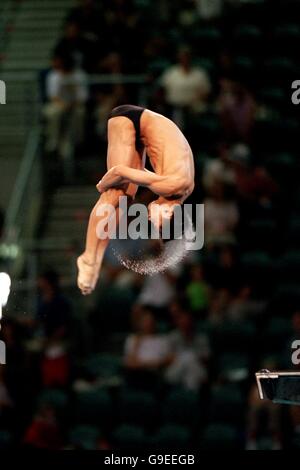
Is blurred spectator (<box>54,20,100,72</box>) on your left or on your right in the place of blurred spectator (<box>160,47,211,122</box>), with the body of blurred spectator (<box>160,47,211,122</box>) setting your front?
on your right

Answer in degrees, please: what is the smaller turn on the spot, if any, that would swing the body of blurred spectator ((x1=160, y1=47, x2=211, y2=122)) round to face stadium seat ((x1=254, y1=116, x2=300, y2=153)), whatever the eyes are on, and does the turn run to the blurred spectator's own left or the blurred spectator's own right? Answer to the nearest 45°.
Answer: approximately 90° to the blurred spectator's own left

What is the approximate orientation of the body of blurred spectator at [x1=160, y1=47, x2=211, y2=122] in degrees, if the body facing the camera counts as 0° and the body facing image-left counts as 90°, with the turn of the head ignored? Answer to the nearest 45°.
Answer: approximately 0°
